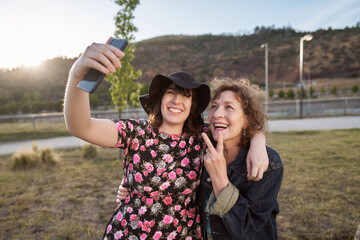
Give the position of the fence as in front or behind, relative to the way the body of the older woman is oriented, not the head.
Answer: behind

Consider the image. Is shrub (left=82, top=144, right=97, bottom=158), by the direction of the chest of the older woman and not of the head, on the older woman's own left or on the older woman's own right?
on the older woman's own right

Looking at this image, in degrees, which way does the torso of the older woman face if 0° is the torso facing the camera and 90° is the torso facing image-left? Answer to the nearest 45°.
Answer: approximately 45°

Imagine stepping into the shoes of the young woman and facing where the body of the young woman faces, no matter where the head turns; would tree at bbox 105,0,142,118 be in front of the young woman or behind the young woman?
behind

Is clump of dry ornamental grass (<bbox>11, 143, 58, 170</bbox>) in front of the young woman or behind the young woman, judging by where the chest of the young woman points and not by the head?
behind

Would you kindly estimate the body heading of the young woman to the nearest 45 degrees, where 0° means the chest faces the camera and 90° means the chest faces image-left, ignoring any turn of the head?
approximately 0°

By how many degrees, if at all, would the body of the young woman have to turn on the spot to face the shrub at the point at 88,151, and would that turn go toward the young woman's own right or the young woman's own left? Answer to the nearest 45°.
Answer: approximately 180°

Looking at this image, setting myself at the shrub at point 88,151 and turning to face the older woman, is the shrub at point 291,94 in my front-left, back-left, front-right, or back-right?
back-left
